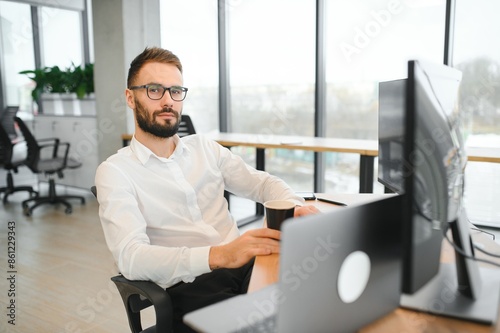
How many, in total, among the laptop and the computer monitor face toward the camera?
0

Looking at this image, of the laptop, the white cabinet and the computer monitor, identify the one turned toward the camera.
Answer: the white cabinet

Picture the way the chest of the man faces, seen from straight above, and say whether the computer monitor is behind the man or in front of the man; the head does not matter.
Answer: in front

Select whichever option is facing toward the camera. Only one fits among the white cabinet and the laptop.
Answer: the white cabinet

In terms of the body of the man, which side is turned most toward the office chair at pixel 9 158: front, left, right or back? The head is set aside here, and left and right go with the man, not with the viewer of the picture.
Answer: back

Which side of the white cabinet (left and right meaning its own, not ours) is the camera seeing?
front

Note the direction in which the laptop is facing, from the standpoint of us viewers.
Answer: facing away from the viewer and to the left of the viewer

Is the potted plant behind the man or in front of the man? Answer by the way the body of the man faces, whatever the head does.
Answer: behind

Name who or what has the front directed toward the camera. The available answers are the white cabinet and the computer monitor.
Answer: the white cabinet

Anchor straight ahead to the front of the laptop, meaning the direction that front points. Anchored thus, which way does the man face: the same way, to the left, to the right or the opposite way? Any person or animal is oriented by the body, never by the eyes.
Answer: the opposite way

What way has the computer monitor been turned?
to the viewer's left

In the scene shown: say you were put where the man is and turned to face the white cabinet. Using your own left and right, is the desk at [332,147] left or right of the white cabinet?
right

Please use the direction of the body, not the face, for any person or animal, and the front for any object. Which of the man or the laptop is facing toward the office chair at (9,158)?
the laptop

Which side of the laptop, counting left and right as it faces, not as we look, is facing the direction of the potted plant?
front

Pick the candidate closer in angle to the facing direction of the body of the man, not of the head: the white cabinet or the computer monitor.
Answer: the computer monitor
